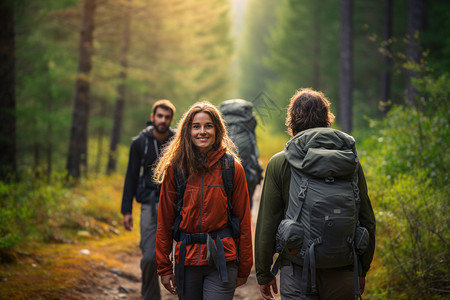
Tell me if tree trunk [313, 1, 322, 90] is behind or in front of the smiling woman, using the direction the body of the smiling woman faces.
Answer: behind

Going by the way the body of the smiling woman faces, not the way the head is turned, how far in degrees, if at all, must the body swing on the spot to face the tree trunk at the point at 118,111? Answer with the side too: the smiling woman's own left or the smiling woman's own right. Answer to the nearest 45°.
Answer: approximately 180°

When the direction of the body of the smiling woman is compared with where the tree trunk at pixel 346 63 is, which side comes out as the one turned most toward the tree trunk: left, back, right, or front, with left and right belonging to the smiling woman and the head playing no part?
back

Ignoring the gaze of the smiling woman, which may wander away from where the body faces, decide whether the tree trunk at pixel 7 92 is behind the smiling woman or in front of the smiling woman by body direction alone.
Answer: behind

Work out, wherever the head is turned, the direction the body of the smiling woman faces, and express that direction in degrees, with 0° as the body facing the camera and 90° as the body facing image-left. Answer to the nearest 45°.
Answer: approximately 0°

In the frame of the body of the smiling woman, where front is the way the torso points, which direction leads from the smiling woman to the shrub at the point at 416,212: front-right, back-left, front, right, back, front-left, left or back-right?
back-left

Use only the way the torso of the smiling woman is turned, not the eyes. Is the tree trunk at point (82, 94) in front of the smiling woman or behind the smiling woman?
behind
